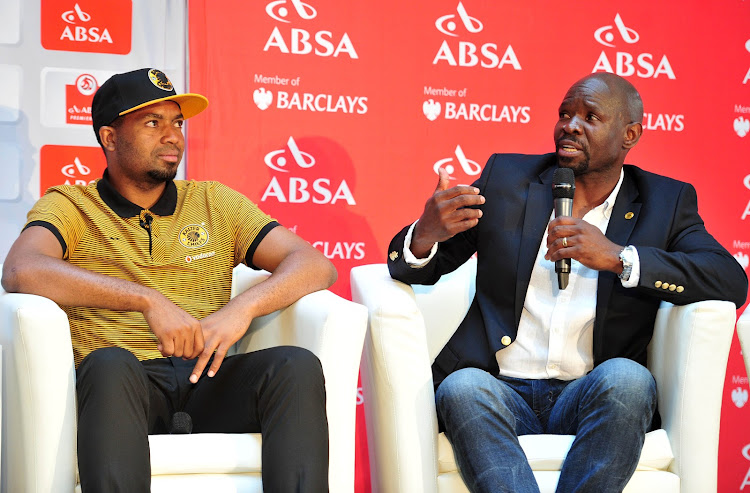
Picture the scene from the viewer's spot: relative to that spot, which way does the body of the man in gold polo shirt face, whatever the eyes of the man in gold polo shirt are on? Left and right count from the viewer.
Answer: facing the viewer

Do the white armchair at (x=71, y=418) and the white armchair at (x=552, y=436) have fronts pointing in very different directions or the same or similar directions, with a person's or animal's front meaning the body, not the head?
same or similar directions

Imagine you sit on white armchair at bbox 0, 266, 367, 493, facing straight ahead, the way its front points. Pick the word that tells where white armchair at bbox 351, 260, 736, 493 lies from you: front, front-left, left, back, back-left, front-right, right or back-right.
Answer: left

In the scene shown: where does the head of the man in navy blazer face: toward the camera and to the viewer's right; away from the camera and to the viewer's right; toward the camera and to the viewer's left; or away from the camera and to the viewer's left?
toward the camera and to the viewer's left

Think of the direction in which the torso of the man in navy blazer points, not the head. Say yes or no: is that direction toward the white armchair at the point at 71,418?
no

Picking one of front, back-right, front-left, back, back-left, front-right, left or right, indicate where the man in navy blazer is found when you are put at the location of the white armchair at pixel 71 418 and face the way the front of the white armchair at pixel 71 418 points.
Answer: left

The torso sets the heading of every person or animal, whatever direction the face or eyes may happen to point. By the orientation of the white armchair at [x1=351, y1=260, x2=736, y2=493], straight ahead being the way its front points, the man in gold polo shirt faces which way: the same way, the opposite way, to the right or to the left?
the same way

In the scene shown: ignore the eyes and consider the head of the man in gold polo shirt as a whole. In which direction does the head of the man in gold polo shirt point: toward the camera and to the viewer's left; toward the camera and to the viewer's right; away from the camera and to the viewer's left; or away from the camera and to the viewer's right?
toward the camera and to the viewer's right

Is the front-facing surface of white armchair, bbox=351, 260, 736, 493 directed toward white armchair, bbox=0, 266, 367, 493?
no

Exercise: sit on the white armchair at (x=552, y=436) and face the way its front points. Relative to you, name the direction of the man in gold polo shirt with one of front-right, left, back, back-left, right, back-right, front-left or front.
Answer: right

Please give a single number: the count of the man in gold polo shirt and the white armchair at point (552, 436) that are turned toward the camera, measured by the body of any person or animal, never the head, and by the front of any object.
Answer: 2

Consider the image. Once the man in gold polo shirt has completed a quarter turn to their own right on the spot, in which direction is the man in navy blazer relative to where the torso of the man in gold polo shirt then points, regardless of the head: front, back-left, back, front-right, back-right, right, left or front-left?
back

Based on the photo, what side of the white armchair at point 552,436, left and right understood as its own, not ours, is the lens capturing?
front

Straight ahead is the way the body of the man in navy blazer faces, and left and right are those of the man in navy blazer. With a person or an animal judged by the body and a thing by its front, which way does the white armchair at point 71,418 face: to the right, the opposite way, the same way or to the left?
the same way
